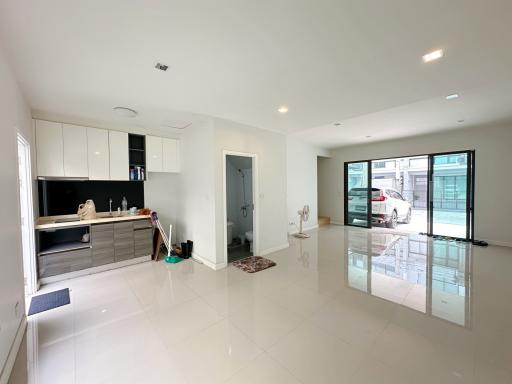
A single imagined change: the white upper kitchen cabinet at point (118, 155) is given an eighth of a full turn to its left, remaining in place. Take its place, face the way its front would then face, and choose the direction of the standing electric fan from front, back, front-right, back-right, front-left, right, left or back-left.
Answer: front-left

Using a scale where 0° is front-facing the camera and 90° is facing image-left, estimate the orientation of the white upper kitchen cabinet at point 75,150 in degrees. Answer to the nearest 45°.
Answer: approximately 0°

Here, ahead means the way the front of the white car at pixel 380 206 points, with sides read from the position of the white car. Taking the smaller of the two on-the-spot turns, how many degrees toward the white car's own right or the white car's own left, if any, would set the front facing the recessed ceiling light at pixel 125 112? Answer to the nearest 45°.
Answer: approximately 180°

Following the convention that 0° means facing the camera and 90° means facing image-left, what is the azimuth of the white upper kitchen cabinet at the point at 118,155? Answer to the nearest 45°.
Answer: approximately 0°
